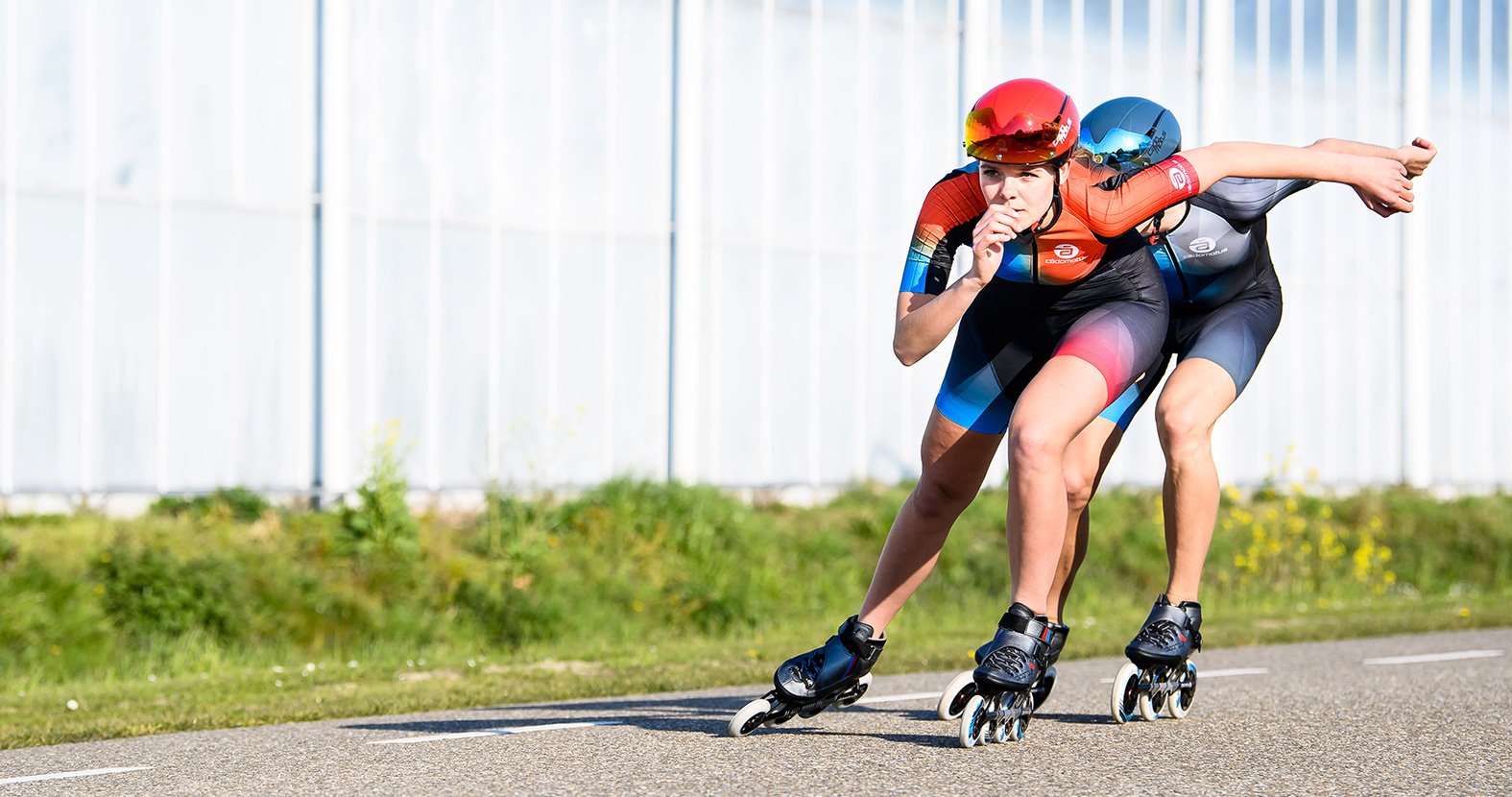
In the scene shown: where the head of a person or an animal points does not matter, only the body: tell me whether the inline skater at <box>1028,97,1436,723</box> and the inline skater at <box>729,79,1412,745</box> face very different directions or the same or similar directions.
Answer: same or similar directions

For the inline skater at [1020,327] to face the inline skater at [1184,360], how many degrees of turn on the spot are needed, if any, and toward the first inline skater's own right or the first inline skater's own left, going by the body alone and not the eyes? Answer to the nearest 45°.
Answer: approximately 180°

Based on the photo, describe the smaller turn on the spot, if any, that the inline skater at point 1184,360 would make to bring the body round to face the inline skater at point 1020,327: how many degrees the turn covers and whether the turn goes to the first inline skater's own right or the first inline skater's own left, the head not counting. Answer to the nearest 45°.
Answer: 0° — they already face them

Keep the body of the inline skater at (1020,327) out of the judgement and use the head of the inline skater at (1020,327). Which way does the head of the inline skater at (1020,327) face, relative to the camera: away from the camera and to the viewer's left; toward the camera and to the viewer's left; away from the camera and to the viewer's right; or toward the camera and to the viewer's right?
toward the camera and to the viewer's left

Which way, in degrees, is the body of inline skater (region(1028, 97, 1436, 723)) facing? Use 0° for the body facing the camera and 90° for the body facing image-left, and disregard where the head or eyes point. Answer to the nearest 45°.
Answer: approximately 45°

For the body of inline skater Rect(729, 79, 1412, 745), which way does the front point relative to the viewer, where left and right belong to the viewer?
facing the viewer and to the left of the viewer

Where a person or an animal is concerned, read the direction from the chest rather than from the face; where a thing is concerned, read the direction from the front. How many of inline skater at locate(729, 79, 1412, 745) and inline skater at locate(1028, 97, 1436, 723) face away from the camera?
0
